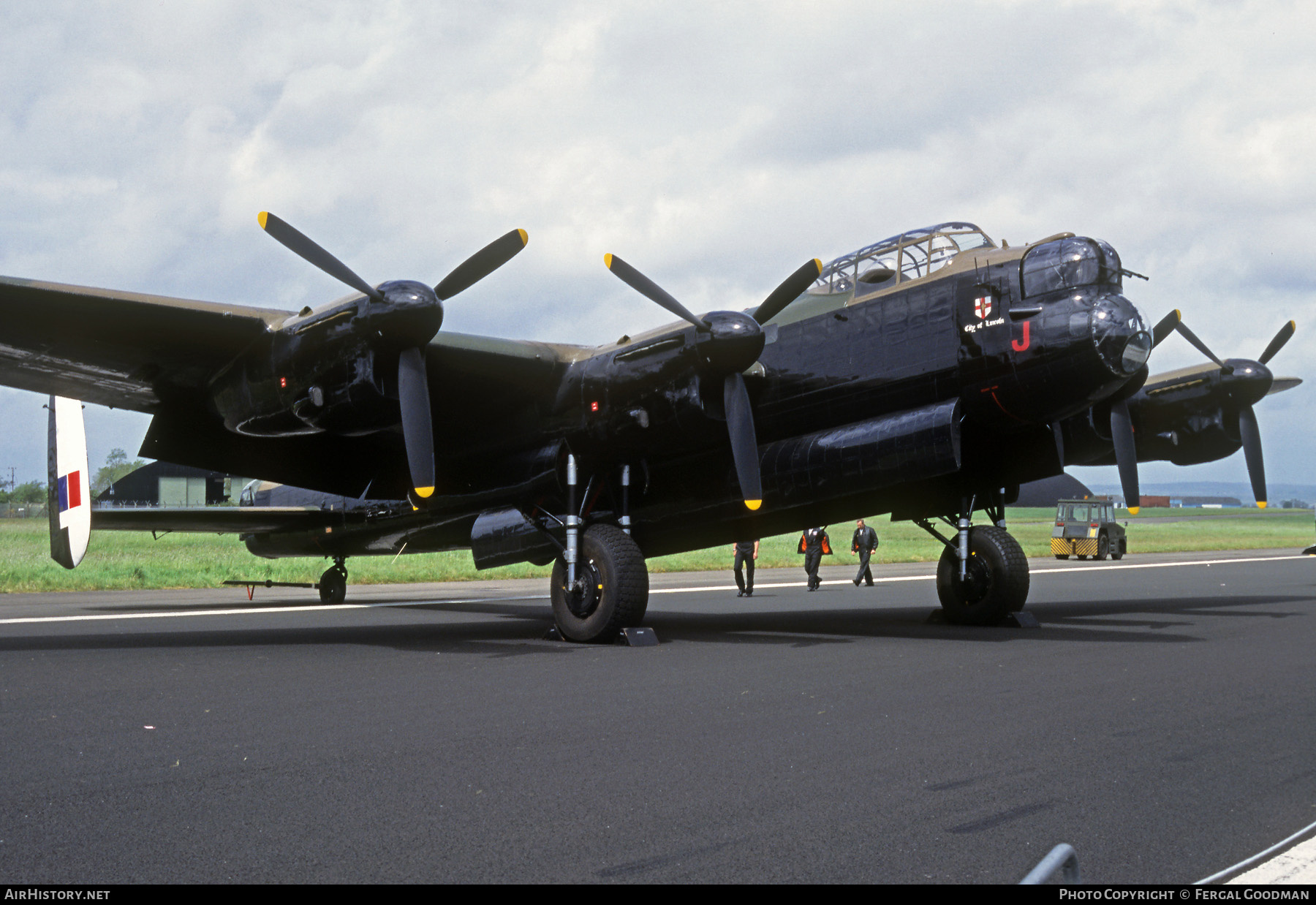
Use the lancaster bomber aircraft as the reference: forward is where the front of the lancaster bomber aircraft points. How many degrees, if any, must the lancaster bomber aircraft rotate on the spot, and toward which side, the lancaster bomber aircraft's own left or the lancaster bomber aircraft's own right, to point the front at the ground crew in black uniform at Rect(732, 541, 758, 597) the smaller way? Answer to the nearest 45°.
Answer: approximately 135° to the lancaster bomber aircraft's own left

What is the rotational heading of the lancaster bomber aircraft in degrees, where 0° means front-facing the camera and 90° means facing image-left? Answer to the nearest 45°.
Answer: approximately 315°

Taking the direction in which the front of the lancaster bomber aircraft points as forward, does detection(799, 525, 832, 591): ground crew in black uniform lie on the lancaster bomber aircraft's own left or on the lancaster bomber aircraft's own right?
on the lancaster bomber aircraft's own left

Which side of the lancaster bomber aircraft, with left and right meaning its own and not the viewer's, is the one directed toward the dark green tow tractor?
left

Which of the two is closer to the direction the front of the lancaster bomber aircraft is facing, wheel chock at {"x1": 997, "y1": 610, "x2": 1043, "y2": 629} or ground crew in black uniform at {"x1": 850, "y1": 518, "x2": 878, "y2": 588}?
the wheel chock

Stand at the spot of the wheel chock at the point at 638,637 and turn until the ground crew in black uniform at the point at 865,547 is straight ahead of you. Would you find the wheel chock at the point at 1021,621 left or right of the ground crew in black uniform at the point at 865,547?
right

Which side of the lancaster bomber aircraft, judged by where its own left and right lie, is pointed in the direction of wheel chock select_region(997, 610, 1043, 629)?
left

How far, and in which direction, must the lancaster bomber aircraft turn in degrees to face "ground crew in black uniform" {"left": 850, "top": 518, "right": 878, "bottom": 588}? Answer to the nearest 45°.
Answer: approximately 135° to its left
